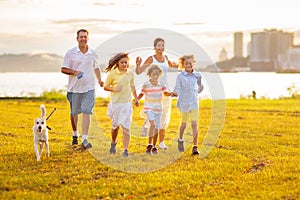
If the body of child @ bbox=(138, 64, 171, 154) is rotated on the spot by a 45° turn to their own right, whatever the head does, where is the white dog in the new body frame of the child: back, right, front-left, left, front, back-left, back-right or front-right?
front-right

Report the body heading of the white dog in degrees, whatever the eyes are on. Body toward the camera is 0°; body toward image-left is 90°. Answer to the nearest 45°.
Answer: approximately 0°

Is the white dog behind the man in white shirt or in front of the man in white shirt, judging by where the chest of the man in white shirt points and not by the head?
in front

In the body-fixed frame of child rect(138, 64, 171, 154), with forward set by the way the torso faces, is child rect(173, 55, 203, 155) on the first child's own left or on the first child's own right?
on the first child's own left

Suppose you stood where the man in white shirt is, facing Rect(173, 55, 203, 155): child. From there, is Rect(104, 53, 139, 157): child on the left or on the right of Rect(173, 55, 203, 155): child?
right

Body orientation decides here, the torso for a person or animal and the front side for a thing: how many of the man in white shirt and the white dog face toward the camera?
2

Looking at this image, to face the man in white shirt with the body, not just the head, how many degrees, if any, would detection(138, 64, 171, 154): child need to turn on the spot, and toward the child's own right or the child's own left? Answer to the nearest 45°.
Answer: approximately 135° to the child's own right

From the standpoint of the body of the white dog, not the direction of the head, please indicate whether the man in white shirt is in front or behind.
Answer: behind

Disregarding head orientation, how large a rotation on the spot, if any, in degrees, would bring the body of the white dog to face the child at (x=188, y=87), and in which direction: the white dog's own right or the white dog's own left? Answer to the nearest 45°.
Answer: approximately 90° to the white dog's own left

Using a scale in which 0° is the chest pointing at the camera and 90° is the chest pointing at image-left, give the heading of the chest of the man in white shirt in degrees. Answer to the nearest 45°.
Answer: approximately 0°

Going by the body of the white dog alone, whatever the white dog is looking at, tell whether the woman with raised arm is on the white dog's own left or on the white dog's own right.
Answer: on the white dog's own left

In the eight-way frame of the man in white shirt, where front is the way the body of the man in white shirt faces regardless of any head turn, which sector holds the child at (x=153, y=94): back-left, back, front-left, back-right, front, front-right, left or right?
front-left
